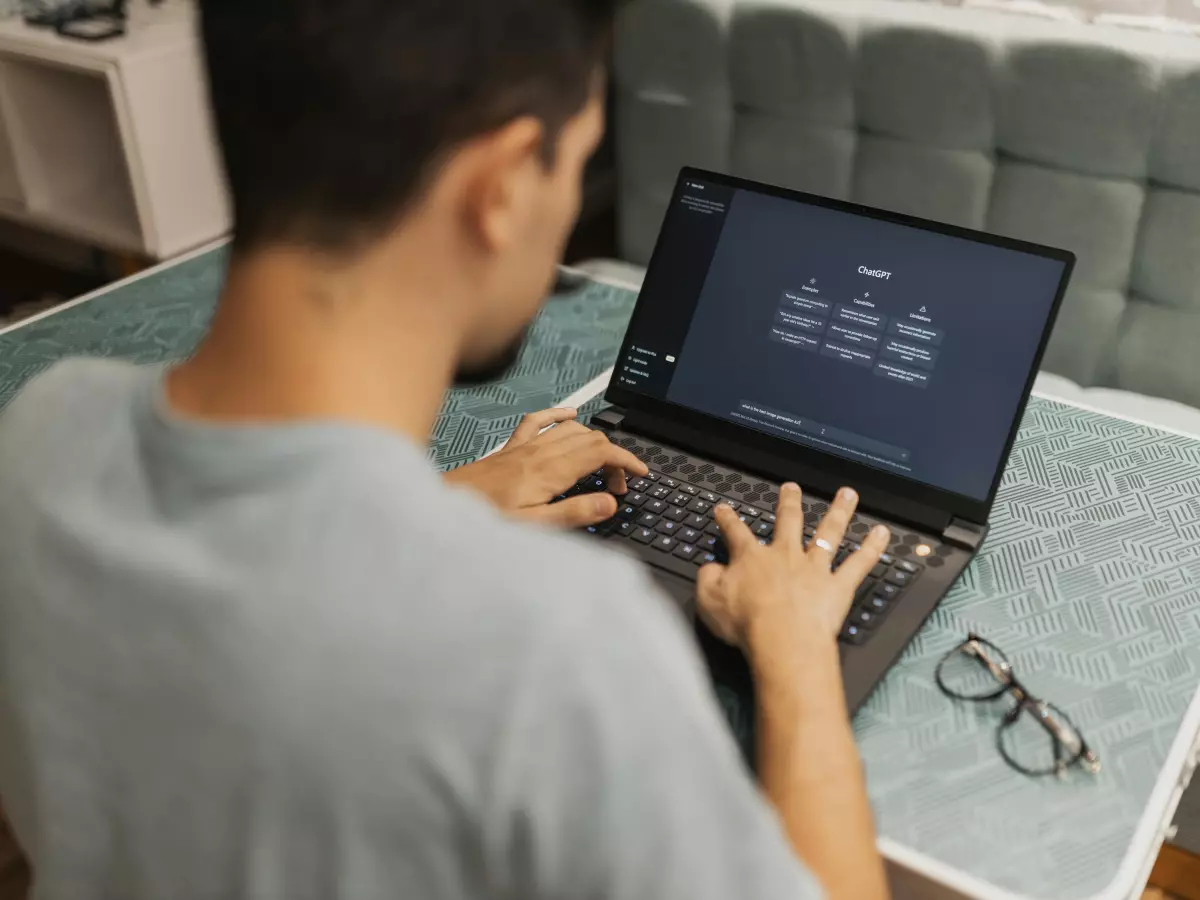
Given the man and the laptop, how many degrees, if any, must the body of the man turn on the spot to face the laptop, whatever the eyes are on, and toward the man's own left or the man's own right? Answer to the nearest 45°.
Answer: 0° — they already face it

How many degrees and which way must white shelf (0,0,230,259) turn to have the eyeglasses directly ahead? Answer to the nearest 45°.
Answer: approximately 45° to its left

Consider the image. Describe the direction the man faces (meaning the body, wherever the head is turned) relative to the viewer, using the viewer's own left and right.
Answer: facing away from the viewer and to the right of the viewer

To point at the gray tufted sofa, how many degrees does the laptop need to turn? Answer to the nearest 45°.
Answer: approximately 135° to its right

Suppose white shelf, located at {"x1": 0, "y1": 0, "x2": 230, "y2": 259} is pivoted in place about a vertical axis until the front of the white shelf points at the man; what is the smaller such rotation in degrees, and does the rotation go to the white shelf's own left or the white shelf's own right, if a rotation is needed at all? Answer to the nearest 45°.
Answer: approximately 45° to the white shelf's own left

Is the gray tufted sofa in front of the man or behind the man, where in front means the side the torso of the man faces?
in front

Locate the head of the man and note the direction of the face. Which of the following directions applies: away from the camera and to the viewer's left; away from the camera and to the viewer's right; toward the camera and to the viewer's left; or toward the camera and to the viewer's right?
away from the camera and to the viewer's right

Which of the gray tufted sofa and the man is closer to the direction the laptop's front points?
the man

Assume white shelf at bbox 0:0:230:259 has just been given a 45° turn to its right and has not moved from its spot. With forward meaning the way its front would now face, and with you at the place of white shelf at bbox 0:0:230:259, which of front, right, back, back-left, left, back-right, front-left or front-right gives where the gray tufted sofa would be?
back-left

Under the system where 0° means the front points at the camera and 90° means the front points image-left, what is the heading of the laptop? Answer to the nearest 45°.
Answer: approximately 45°
